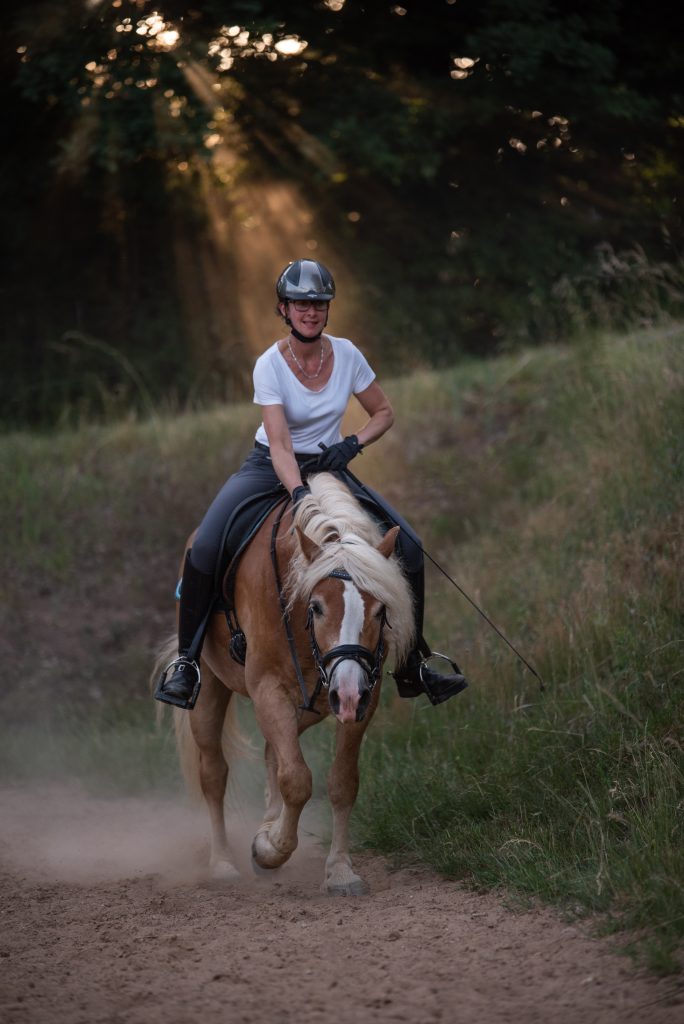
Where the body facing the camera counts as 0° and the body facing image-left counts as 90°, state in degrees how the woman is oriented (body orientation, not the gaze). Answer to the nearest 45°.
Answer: approximately 0°
